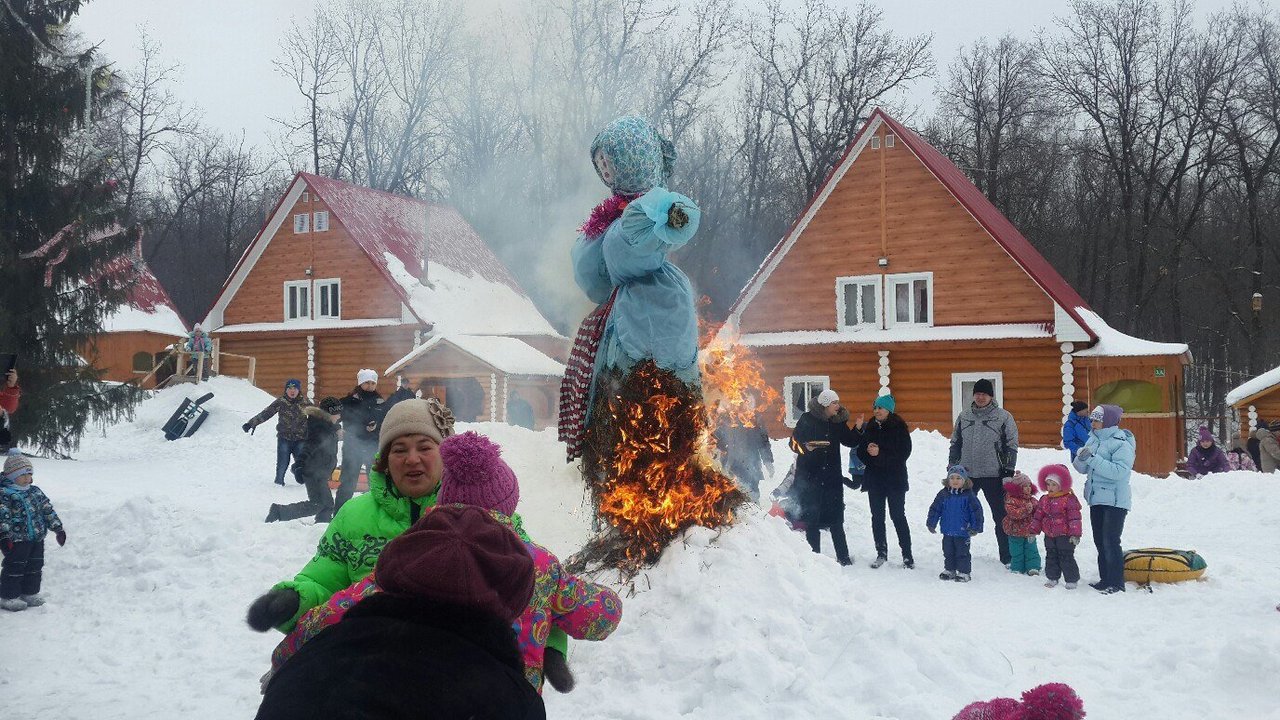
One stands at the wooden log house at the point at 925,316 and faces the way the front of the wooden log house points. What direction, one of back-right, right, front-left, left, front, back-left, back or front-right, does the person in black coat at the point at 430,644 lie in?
front

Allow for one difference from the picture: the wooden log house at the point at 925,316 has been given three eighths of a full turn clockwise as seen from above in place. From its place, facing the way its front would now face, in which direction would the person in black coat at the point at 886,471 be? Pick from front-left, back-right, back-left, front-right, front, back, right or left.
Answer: back-left

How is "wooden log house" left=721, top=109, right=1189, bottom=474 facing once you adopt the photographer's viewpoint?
facing the viewer

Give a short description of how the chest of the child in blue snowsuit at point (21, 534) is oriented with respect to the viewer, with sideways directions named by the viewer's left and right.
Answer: facing the viewer and to the right of the viewer

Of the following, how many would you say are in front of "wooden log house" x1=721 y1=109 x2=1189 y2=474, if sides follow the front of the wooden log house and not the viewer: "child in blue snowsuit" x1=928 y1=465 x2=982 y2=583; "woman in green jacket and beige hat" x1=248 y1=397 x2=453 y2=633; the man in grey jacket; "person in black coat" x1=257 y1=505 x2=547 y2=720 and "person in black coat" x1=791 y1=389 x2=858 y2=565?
5

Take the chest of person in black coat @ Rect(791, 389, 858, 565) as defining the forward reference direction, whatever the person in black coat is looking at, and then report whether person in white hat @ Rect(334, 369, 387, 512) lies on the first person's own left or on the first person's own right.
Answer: on the first person's own right

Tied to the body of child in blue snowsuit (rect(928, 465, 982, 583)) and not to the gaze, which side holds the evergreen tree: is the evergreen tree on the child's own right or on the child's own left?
on the child's own right

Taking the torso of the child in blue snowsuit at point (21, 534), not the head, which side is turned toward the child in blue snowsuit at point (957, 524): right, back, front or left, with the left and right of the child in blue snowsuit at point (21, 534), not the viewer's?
front
